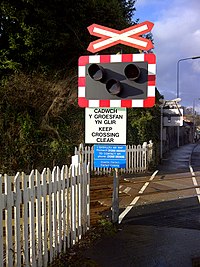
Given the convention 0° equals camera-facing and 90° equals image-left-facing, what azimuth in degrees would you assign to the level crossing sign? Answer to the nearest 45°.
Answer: approximately 0°

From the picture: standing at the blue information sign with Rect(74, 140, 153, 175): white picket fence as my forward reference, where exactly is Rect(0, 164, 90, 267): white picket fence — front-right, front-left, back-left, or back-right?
back-left

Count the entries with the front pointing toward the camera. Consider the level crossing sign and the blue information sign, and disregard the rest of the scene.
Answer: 2

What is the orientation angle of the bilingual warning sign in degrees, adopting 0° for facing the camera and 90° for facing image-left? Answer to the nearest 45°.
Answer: approximately 0°

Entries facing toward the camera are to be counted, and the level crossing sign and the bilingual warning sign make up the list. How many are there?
2

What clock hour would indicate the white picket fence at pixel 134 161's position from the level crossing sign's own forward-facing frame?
The white picket fence is roughly at 6 o'clock from the level crossing sign.

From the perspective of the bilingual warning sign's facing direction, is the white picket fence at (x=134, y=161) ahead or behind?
behind
